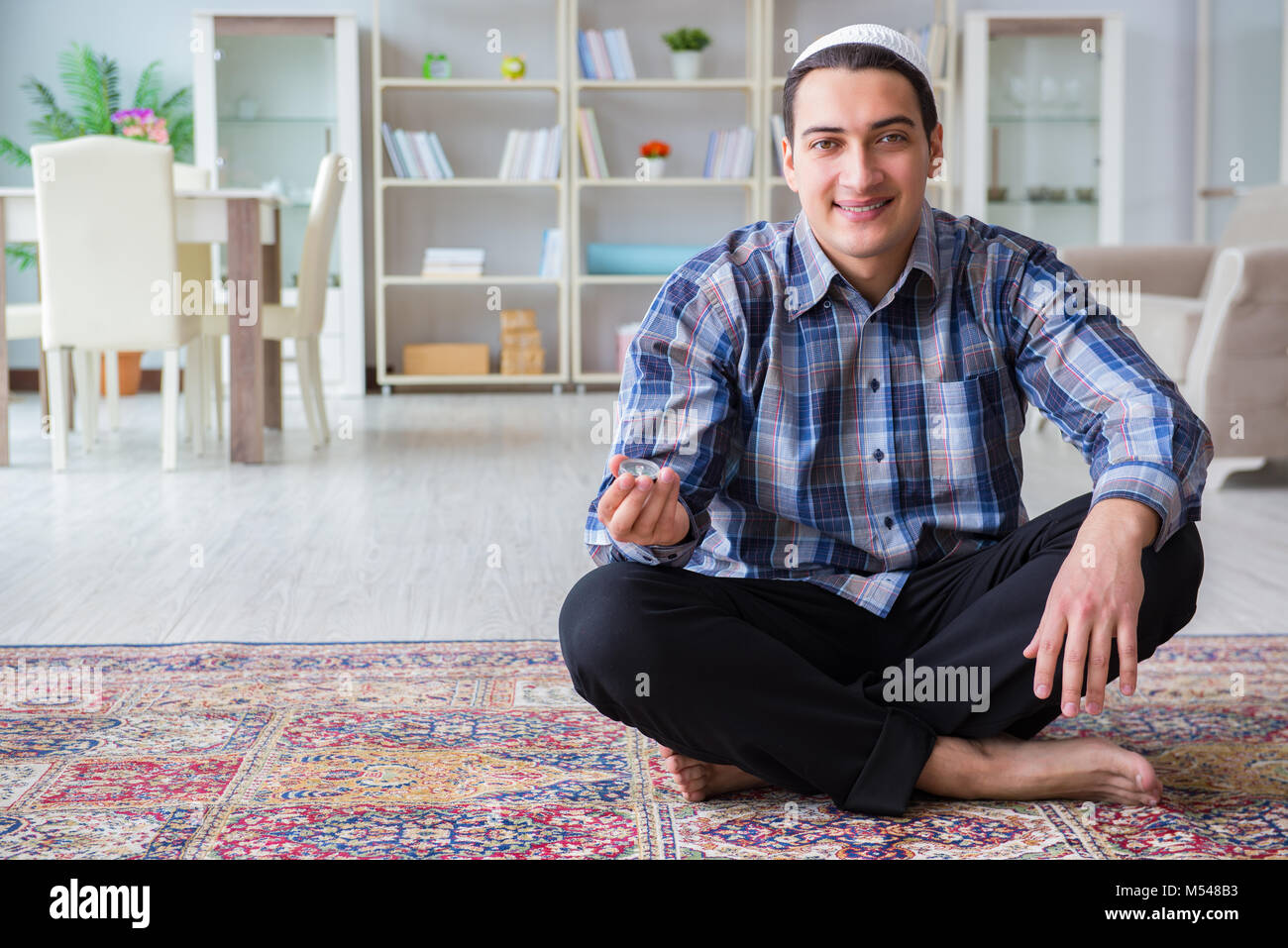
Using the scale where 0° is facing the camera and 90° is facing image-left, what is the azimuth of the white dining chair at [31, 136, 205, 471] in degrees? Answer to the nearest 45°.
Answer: approximately 180°

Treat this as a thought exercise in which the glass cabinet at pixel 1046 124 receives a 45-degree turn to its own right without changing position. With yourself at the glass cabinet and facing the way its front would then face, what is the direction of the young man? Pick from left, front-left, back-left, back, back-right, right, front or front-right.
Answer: front-left

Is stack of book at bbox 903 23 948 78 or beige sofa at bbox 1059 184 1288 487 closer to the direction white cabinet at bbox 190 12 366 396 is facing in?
the beige sofa

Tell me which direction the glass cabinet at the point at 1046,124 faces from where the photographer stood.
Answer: facing the viewer

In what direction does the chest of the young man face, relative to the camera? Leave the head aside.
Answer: toward the camera

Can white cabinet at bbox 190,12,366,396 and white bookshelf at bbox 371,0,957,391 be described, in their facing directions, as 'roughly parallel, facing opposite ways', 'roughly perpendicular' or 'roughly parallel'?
roughly parallel

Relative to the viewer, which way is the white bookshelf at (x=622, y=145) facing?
toward the camera

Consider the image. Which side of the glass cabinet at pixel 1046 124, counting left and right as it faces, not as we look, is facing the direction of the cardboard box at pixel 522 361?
right

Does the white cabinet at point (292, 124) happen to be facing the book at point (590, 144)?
no

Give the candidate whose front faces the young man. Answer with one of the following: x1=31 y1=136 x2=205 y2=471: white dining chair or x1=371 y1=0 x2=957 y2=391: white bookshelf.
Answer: the white bookshelf

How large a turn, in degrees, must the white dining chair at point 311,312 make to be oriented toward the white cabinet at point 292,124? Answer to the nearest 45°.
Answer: approximately 90° to its right

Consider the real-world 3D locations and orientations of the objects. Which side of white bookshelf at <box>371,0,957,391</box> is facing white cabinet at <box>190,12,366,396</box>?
right

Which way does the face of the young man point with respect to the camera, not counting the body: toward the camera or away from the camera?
toward the camera

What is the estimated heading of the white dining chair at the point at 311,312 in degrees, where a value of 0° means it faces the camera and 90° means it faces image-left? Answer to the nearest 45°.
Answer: approximately 90°
